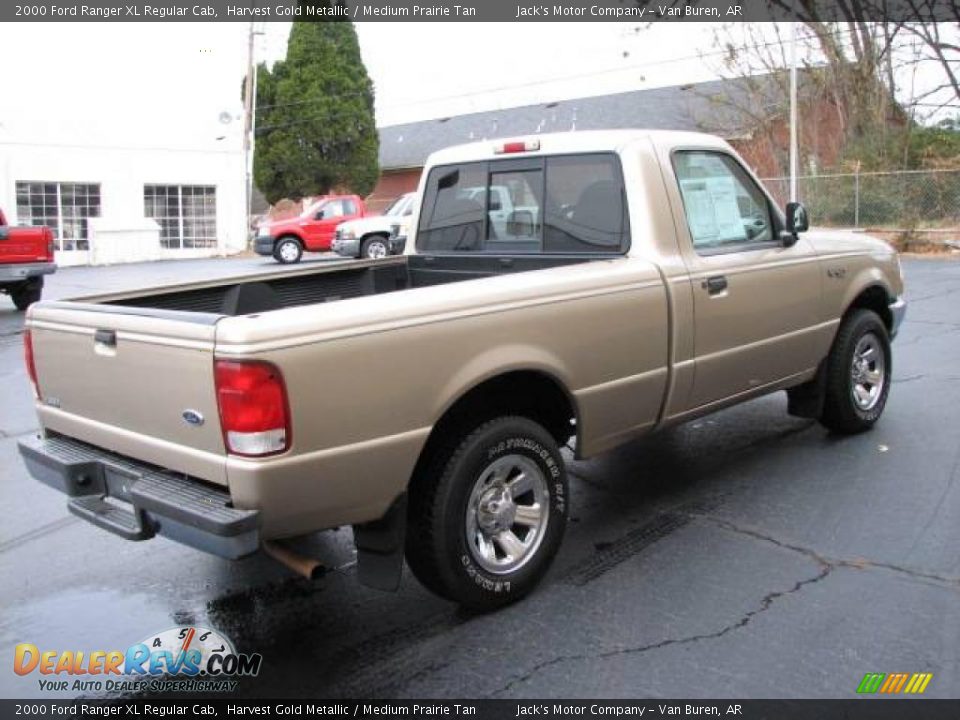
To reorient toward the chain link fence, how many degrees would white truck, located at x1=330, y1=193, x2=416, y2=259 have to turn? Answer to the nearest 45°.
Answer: approximately 135° to its left

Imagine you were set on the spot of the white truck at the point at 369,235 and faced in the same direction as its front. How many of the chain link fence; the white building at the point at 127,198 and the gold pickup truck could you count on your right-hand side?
1

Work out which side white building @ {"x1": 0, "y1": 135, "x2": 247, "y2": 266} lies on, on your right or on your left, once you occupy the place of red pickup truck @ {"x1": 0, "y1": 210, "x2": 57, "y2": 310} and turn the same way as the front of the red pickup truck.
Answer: on your right

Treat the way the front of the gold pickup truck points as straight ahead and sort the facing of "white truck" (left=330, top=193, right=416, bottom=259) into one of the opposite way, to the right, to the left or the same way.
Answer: the opposite way

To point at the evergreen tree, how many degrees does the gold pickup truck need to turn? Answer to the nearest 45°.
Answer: approximately 45° to its left

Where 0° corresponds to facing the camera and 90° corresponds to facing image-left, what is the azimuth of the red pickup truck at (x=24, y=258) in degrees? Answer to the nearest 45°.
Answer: approximately 135°

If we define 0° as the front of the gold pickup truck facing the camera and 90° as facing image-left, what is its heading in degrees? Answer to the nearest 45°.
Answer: approximately 225°

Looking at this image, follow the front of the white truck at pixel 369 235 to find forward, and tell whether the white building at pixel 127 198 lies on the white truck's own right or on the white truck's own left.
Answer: on the white truck's own right

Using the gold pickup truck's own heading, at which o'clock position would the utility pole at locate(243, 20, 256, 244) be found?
The utility pole is roughly at 10 o'clock from the gold pickup truck.

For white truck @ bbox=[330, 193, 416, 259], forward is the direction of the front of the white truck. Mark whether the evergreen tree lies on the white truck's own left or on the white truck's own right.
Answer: on the white truck's own right

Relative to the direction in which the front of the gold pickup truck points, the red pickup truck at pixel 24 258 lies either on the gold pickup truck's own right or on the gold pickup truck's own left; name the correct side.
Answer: on the gold pickup truck's own left

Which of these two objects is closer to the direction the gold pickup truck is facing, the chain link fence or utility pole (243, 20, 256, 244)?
the chain link fence

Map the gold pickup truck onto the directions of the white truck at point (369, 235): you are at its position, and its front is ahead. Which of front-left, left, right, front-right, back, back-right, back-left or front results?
front-left
